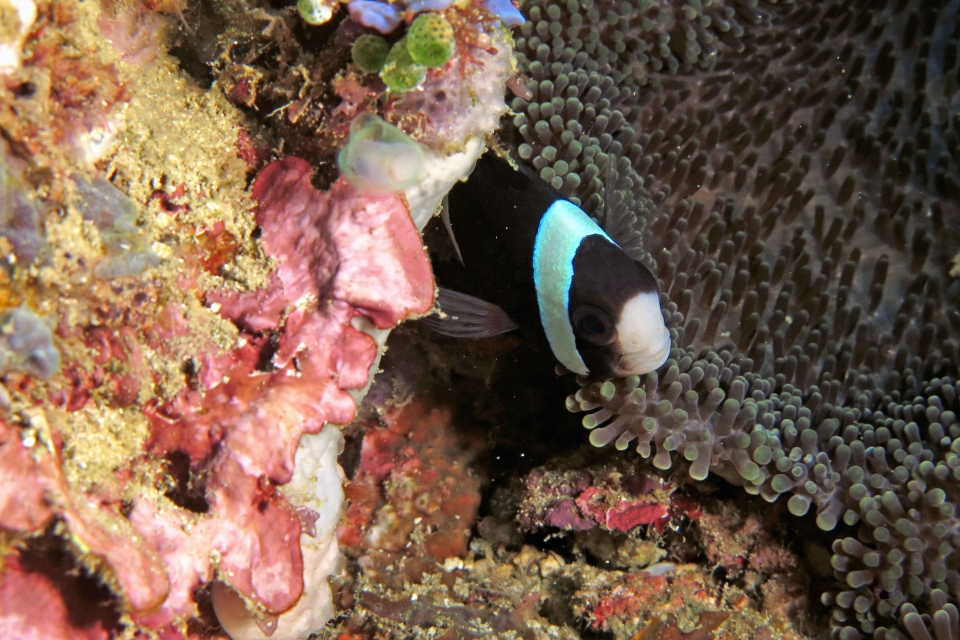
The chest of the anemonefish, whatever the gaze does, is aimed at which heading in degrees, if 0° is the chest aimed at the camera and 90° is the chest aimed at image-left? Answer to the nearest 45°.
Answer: approximately 315°

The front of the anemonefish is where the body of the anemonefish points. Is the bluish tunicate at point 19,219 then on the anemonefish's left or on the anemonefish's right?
on the anemonefish's right

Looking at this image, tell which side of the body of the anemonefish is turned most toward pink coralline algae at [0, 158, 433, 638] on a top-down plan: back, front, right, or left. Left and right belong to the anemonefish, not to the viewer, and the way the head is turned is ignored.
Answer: right

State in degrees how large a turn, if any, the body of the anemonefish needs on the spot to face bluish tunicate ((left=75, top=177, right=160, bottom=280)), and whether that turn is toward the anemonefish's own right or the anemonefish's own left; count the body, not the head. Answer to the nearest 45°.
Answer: approximately 90° to the anemonefish's own right
